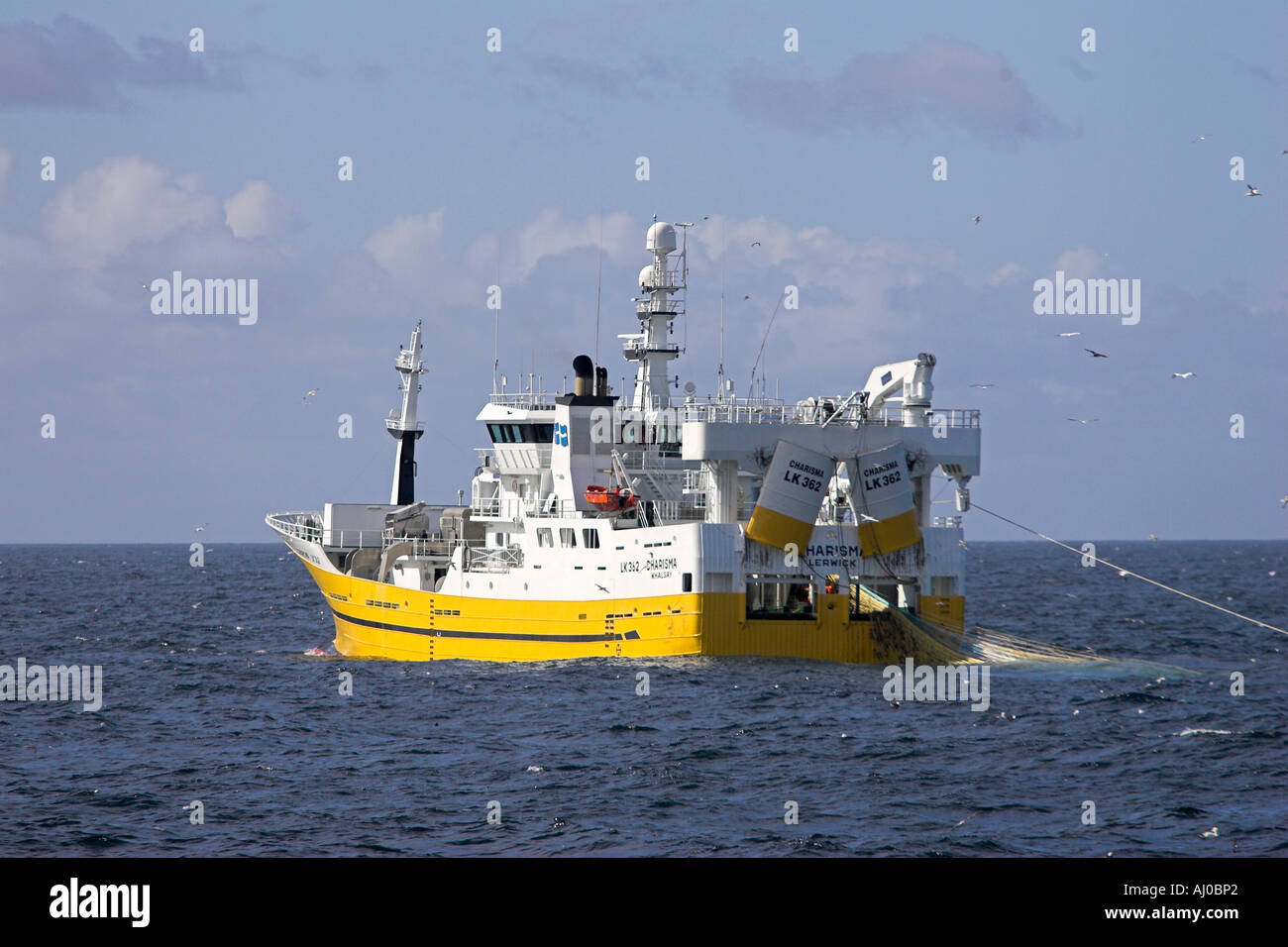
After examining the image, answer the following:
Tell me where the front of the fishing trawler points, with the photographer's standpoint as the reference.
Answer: facing away from the viewer and to the left of the viewer
